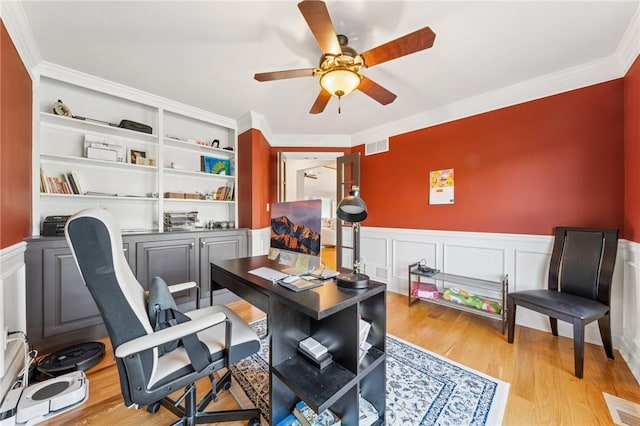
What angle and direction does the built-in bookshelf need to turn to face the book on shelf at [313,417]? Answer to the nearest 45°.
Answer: approximately 45° to its right

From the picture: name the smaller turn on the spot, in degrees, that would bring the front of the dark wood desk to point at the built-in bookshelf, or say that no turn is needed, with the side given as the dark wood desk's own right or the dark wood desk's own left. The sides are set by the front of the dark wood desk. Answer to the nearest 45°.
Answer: approximately 90° to the dark wood desk's own right

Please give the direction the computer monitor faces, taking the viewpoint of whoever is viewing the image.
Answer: facing the viewer and to the left of the viewer

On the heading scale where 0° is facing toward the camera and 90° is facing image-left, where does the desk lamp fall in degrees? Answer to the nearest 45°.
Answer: approximately 45°

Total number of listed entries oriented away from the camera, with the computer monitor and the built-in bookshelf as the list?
0

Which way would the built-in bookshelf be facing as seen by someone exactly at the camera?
facing the viewer and to the right of the viewer

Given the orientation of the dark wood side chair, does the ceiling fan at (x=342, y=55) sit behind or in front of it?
in front

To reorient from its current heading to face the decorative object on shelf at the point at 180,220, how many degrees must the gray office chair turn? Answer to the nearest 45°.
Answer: approximately 45° to its left

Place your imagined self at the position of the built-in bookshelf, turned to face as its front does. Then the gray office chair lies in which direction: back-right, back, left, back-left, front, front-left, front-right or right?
front-right

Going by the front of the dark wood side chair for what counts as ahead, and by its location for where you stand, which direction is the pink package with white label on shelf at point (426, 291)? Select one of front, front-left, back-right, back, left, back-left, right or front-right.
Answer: front-right

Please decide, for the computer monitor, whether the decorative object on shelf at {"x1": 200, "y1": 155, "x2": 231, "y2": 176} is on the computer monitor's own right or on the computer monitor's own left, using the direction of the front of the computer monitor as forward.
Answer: on the computer monitor's own right

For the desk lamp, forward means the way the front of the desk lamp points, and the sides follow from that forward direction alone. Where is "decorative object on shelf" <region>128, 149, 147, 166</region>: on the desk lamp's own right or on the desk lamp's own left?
on the desk lamp's own right

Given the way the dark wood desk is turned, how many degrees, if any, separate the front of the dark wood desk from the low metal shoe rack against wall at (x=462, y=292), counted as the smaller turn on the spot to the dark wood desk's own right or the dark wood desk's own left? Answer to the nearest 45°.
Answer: approximately 180°

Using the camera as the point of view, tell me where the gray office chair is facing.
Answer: facing away from the viewer and to the right of the viewer

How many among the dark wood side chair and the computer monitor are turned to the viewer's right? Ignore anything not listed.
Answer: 0

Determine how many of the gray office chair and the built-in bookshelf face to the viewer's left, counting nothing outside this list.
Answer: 0

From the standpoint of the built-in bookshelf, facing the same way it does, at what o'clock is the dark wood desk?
The dark wood desk is roughly at 1 o'clock from the built-in bookshelf.
